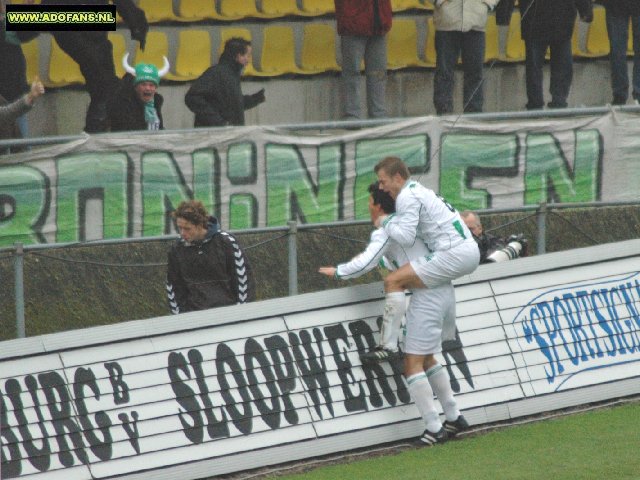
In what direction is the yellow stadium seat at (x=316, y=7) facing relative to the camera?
toward the camera

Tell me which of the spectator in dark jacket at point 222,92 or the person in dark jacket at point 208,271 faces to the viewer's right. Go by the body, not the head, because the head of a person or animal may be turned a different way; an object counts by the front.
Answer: the spectator in dark jacket at point 222,92

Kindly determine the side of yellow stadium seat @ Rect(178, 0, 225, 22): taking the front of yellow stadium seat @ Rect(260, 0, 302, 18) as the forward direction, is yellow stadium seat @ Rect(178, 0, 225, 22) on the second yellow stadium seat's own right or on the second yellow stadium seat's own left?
on the second yellow stadium seat's own right

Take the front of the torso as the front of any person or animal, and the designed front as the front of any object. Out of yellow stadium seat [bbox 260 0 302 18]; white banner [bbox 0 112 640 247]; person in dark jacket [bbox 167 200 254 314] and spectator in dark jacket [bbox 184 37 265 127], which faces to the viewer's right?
spectator in dark jacket [bbox 184 37 265 127]

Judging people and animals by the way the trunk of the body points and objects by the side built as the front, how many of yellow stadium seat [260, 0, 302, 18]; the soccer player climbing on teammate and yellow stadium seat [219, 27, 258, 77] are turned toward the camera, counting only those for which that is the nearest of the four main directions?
2

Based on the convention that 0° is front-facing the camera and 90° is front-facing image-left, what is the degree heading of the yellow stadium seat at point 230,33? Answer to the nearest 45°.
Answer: approximately 0°

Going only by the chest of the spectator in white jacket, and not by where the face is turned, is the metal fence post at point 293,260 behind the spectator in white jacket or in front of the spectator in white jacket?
in front

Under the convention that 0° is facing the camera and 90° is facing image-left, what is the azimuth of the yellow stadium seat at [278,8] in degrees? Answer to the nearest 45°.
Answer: approximately 0°

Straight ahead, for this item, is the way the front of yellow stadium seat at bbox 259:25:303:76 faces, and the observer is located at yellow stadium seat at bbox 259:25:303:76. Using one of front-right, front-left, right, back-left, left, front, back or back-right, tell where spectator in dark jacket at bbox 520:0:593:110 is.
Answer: left

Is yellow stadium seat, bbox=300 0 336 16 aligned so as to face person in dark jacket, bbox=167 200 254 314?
yes

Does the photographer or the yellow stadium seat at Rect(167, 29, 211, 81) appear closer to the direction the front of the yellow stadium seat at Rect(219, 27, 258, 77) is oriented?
the photographer

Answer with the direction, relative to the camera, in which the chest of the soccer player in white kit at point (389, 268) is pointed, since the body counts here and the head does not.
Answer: to the viewer's left

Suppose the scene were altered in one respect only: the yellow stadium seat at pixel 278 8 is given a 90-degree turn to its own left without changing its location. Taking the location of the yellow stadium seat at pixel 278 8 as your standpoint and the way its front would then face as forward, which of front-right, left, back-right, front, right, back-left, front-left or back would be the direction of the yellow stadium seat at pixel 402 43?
front

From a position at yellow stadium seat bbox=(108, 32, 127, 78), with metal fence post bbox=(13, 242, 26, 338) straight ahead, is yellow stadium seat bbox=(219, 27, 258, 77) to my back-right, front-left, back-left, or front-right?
back-left

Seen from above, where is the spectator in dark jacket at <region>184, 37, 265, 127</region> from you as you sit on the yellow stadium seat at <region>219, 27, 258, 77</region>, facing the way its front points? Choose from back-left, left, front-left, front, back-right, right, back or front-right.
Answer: front
